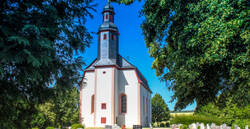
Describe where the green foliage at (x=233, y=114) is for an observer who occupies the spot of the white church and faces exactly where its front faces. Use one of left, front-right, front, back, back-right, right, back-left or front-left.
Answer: front-left

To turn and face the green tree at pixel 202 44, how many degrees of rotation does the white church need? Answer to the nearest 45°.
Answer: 0° — it already faces it

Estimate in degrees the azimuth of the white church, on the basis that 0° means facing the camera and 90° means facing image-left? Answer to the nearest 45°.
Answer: approximately 0°

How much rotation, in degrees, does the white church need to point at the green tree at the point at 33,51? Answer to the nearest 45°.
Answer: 0° — it already faces it

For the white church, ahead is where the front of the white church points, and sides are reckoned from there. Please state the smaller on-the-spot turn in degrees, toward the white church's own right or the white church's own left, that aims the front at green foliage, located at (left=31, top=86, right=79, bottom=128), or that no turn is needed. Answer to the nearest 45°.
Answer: approximately 45° to the white church's own right

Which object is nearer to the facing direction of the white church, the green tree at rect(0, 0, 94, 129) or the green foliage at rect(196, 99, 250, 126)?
the green tree
